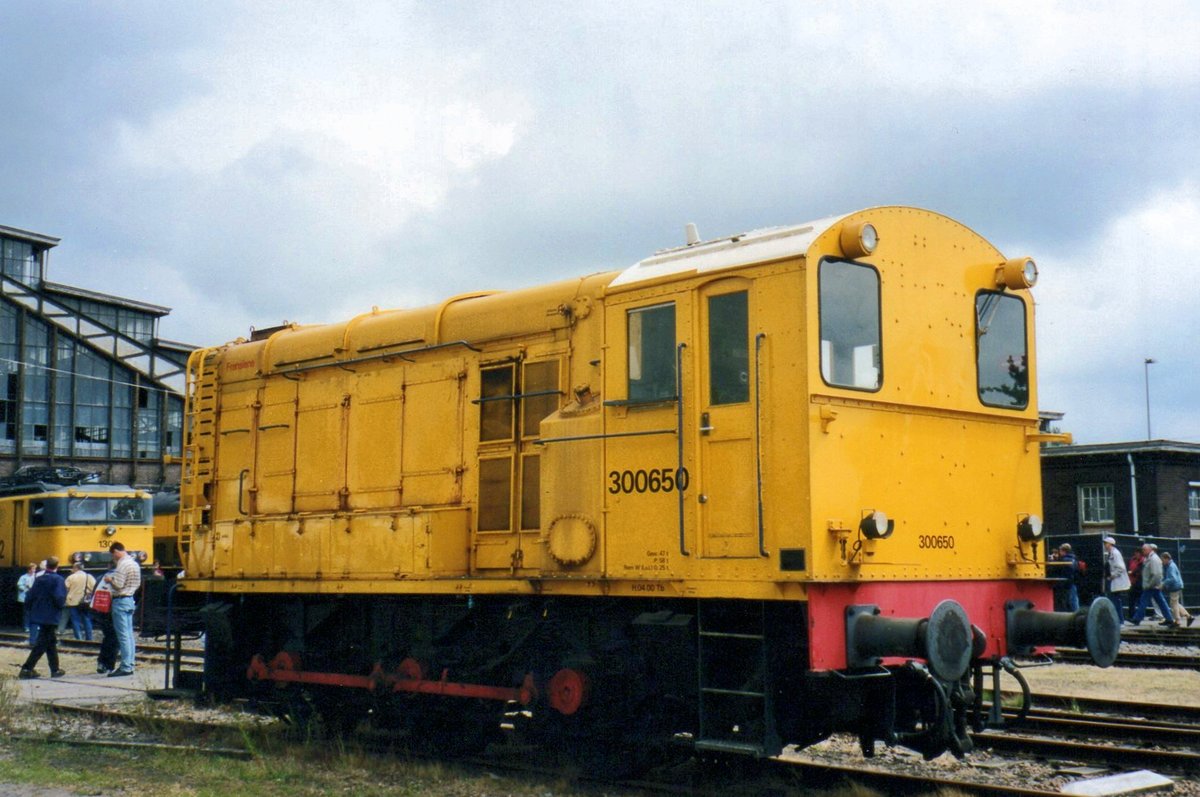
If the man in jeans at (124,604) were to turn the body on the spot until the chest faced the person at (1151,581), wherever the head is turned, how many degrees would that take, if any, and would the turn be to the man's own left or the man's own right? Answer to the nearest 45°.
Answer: approximately 180°

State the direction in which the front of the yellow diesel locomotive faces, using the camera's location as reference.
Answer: facing the viewer and to the right of the viewer

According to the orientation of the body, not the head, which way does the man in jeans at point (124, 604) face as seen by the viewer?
to the viewer's left

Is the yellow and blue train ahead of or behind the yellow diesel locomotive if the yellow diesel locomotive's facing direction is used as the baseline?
behind

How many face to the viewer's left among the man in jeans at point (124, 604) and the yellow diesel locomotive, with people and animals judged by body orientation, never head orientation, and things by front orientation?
1

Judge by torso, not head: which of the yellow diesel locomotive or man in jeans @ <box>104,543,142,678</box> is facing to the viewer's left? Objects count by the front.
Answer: the man in jeans

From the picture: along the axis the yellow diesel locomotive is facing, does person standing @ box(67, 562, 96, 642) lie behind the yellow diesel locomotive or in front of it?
behind
